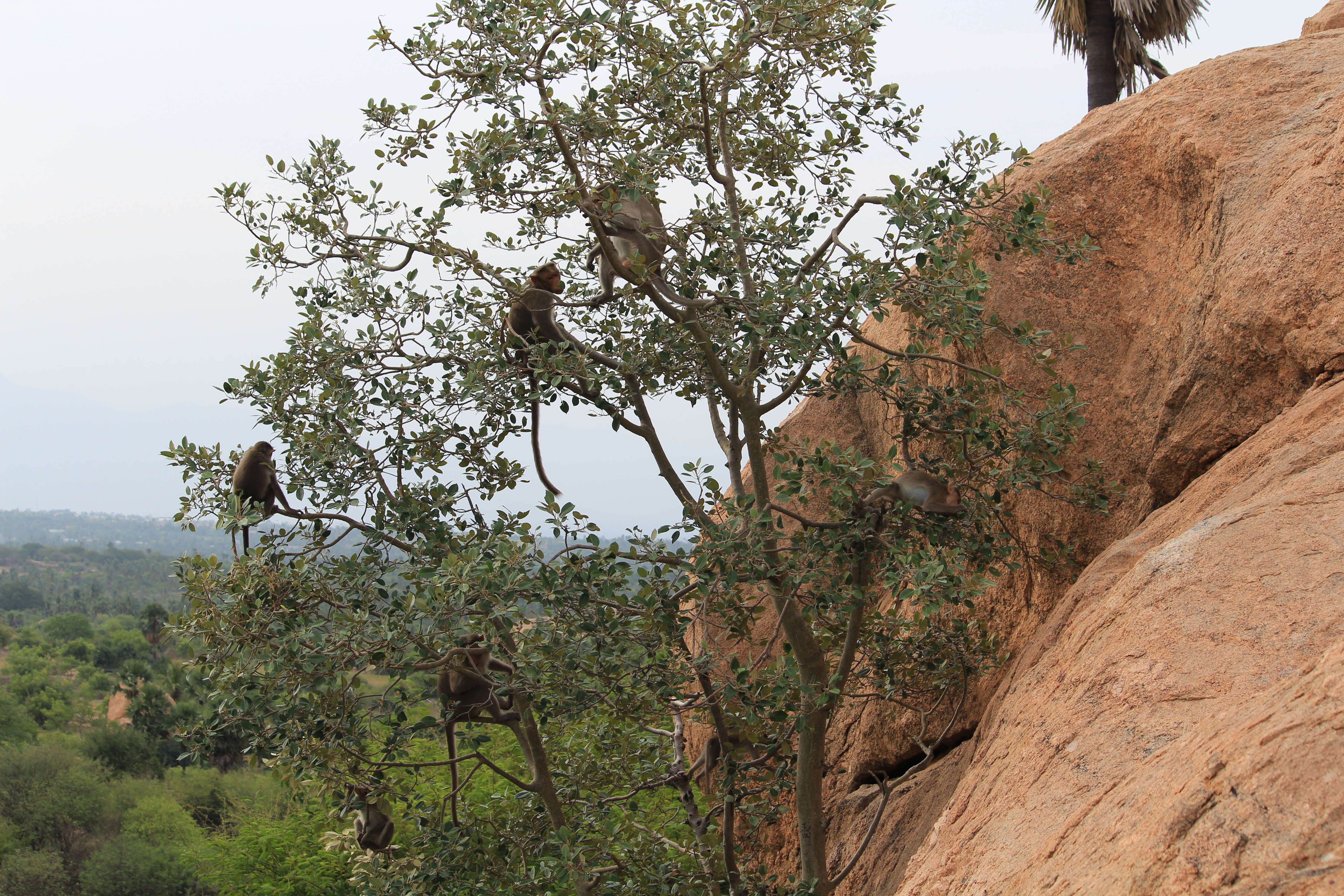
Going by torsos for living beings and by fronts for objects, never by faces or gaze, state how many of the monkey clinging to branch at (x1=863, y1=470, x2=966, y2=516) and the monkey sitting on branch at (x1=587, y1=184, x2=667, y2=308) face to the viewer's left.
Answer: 1
